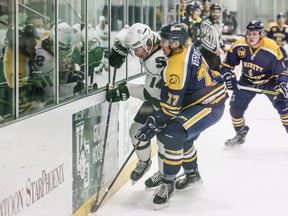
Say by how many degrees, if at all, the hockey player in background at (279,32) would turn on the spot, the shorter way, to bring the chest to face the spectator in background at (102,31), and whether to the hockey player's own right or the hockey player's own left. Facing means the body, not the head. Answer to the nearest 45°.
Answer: approximately 90° to the first spectator's own right

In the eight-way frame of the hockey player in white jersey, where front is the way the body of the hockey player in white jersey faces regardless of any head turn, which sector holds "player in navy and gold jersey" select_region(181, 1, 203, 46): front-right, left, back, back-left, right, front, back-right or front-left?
back-right

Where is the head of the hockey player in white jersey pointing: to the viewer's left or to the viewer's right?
to the viewer's left
